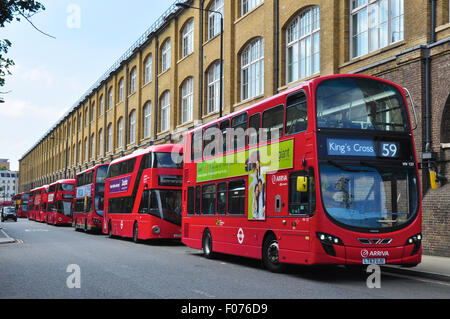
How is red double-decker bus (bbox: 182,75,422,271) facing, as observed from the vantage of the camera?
facing the viewer and to the right of the viewer

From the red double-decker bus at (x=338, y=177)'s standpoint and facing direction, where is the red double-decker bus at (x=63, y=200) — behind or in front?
behind

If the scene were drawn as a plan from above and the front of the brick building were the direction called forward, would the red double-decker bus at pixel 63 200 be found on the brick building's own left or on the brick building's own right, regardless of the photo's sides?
on the brick building's own right

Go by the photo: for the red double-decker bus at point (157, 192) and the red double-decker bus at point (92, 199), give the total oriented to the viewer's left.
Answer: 0

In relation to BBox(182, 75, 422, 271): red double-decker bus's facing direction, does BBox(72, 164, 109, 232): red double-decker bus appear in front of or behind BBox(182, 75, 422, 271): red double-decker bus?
behind

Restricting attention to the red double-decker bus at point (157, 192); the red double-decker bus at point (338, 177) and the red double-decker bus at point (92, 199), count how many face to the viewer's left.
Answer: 0

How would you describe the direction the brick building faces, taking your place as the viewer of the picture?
facing the viewer and to the left of the viewer

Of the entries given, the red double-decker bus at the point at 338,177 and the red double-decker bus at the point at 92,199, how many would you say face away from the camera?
0

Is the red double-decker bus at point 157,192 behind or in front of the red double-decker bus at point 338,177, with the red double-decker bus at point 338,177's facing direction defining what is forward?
behind

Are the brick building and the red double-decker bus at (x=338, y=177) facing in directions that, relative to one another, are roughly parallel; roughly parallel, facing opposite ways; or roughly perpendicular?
roughly perpendicular

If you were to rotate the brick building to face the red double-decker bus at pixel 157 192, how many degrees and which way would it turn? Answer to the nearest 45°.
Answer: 0° — it already faces it

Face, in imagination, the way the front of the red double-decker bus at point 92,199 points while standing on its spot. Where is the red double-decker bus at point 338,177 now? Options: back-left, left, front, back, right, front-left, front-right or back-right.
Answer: front-right

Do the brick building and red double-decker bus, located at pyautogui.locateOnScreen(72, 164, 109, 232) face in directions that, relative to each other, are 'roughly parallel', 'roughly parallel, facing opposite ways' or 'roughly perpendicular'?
roughly perpendicular

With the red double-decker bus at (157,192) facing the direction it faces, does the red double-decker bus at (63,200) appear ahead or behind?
behind
